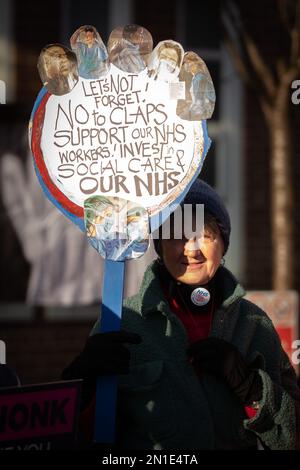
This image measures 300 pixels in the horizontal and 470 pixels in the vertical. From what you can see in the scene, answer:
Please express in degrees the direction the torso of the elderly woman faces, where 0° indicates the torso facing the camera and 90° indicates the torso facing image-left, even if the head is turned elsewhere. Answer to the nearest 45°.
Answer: approximately 0°
